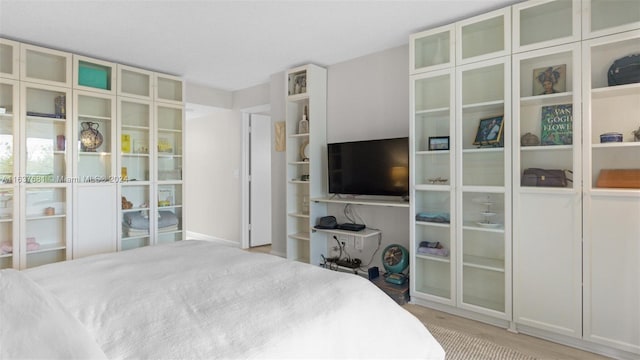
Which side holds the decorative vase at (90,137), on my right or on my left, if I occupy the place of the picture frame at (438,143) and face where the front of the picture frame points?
on my right

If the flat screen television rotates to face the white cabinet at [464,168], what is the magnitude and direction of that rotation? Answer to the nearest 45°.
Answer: approximately 90° to its left

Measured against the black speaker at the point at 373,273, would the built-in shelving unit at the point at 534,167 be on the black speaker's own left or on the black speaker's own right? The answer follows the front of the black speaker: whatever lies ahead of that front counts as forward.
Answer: on the black speaker's own left

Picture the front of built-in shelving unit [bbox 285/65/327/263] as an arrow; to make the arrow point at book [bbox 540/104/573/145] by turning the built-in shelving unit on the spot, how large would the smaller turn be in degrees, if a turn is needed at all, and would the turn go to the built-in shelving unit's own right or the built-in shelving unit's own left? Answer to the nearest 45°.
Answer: approximately 90° to the built-in shelving unit's own left

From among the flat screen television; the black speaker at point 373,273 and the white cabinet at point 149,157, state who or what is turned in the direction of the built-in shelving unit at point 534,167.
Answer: the white cabinet

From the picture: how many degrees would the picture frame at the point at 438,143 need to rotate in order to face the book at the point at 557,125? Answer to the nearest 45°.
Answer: approximately 90° to its left

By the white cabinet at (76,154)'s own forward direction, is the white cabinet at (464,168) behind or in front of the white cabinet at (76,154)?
in front

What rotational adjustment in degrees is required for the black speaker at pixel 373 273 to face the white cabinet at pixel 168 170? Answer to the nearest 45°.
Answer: approximately 45° to its right

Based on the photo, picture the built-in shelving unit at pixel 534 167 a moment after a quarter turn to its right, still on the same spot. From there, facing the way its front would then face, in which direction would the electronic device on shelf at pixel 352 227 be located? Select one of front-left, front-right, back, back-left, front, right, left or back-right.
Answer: front-left

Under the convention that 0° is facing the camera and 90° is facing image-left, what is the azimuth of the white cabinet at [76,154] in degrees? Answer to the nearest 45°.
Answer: approximately 315°
